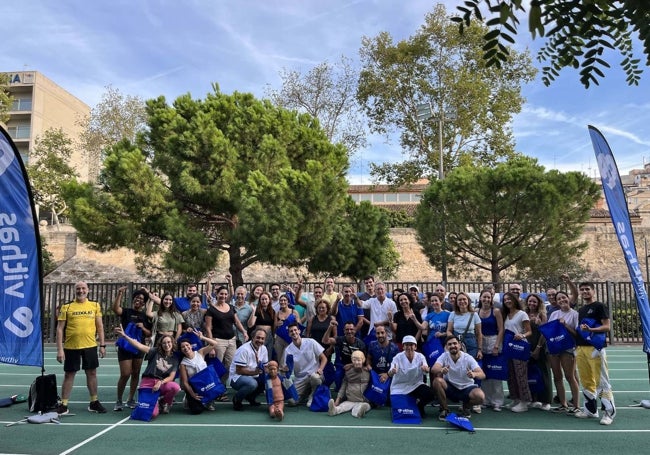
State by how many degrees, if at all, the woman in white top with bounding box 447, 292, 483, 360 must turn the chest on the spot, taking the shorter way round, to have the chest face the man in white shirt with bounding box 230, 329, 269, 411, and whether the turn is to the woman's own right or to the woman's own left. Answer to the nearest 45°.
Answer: approximately 90° to the woman's own right

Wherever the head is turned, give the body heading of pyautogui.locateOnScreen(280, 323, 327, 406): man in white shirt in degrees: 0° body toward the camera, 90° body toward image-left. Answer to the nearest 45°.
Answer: approximately 0°

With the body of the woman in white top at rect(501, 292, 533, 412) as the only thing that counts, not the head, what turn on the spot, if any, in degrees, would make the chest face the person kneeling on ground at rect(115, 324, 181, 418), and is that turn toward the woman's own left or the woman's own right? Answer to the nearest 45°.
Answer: approximately 45° to the woman's own right

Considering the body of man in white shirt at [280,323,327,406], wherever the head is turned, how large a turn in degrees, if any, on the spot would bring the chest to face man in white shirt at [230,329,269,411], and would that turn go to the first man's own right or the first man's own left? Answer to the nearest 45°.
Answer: approximately 90° to the first man's own right
